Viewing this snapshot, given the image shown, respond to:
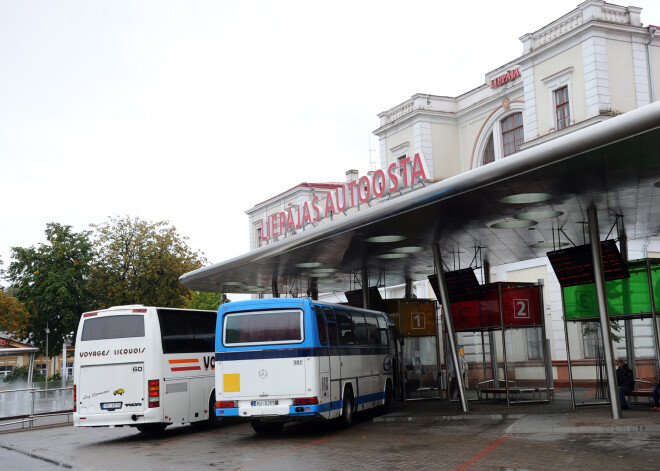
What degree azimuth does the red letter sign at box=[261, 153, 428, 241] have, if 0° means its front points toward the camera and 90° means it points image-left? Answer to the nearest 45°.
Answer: approximately 45°

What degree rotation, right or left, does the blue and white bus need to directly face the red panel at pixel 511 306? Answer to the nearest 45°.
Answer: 0° — it already faces it

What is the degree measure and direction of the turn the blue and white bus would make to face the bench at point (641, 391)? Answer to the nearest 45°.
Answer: approximately 45° to its right

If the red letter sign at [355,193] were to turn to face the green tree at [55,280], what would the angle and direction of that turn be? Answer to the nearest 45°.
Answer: approximately 90° to its right

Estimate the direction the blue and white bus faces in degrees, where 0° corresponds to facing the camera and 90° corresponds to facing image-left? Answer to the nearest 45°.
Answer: approximately 225°
